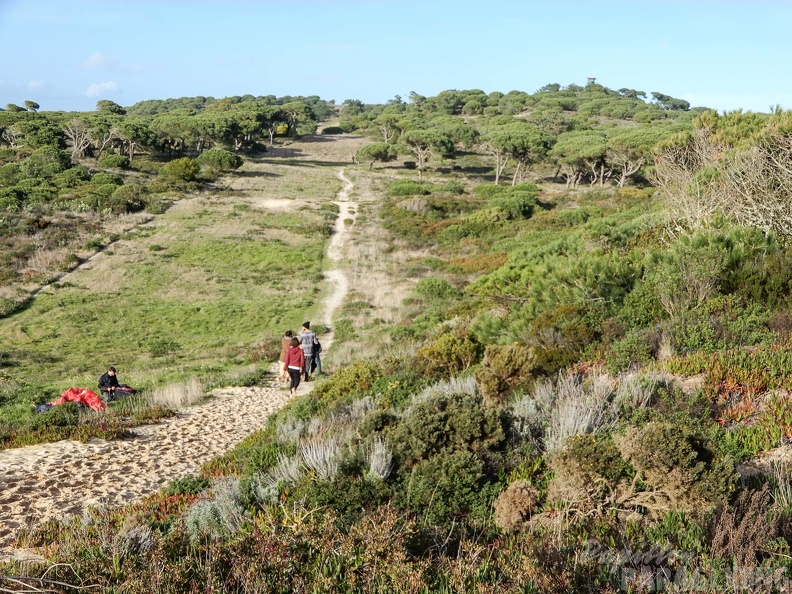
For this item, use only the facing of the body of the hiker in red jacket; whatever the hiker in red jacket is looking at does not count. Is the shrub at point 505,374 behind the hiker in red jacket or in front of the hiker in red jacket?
behind

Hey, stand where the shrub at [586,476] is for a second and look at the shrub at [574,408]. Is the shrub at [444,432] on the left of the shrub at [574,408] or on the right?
left
